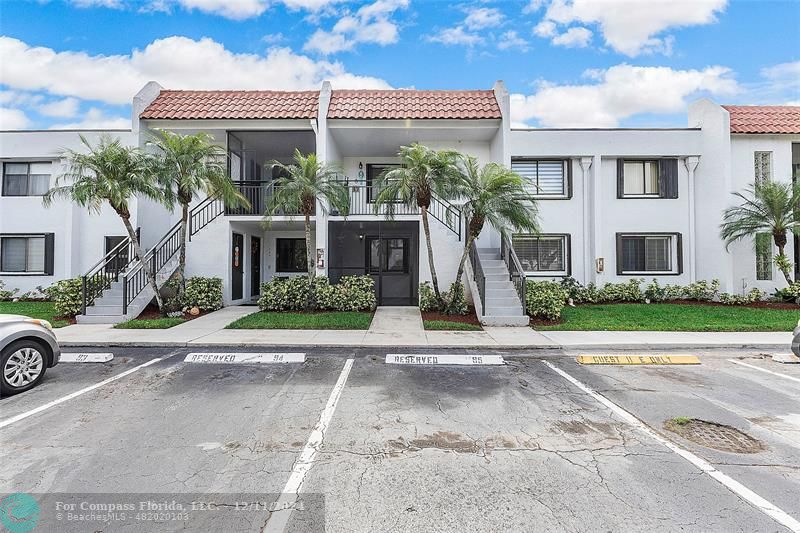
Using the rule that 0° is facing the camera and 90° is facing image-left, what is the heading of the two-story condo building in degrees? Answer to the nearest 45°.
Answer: approximately 0°

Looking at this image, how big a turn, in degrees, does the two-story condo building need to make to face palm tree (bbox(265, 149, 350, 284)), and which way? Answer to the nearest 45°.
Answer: approximately 45° to its right

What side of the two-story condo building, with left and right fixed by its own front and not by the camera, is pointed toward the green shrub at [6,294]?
right

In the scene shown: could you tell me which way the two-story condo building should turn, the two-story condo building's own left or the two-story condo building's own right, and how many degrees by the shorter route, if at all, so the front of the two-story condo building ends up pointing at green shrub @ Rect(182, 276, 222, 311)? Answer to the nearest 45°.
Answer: approximately 90° to the two-story condo building's own right

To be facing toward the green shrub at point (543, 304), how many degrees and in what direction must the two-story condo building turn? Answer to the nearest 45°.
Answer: approximately 45° to its left

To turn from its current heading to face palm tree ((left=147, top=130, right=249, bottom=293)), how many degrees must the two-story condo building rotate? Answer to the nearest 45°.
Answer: approximately 45° to its right

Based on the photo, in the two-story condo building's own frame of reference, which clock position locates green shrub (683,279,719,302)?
The green shrub is roughly at 9 o'clock from the two-story condo building.

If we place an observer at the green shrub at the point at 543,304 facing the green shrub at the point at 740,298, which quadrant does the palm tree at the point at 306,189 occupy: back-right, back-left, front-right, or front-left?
back-left

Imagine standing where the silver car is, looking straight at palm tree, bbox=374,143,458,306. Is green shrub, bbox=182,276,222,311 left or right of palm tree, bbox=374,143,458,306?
left
